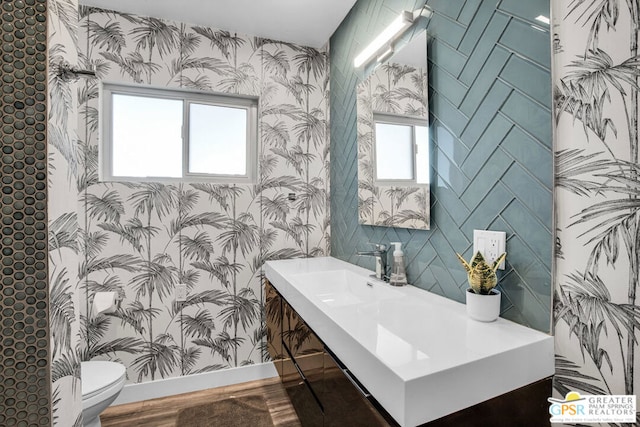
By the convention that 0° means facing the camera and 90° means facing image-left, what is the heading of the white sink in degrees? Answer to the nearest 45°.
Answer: approximately 45°

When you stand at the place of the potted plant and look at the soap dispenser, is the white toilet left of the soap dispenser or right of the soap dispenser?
left
